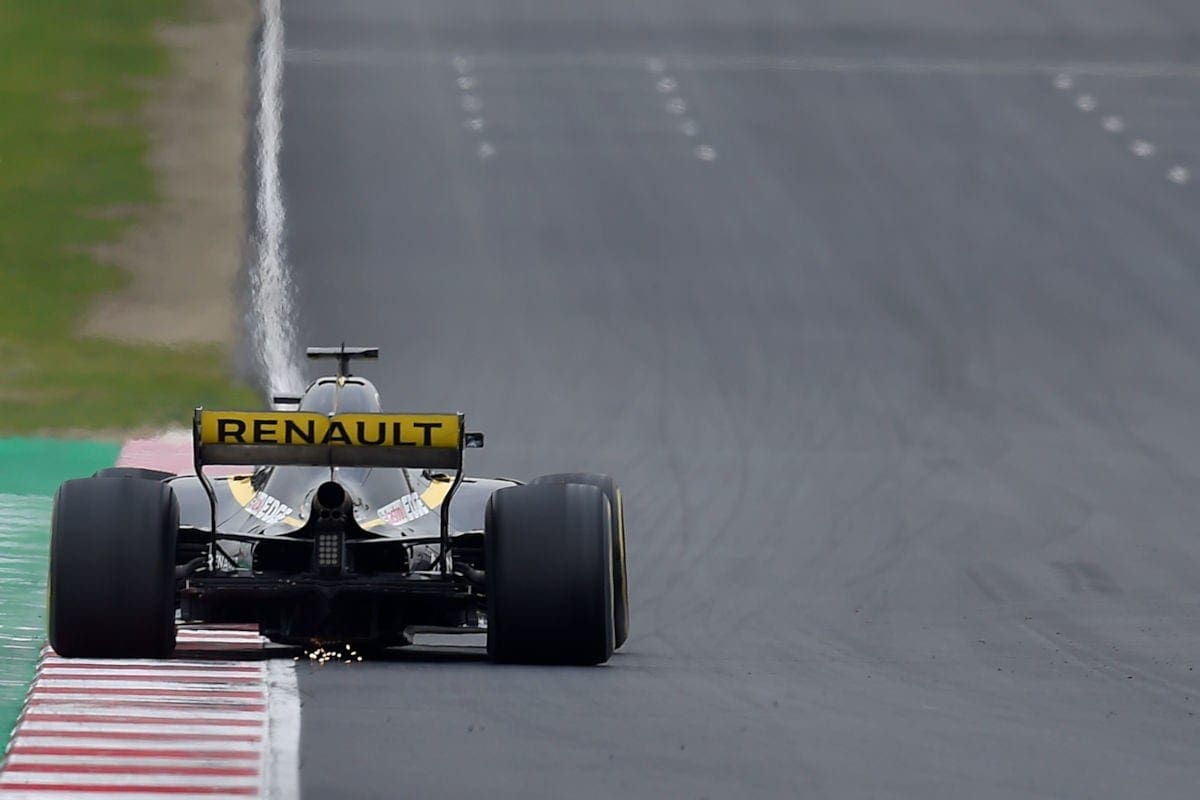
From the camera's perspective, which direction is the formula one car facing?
away from the camera
